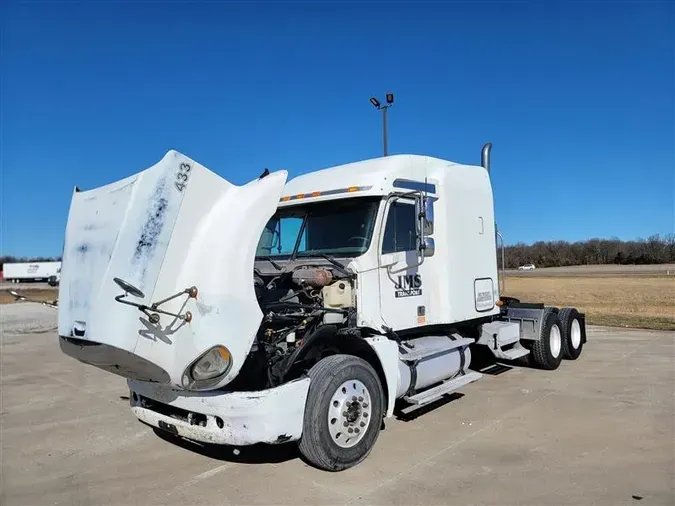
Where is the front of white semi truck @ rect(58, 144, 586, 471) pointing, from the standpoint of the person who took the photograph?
facing the viewer and to the left of the viewer
